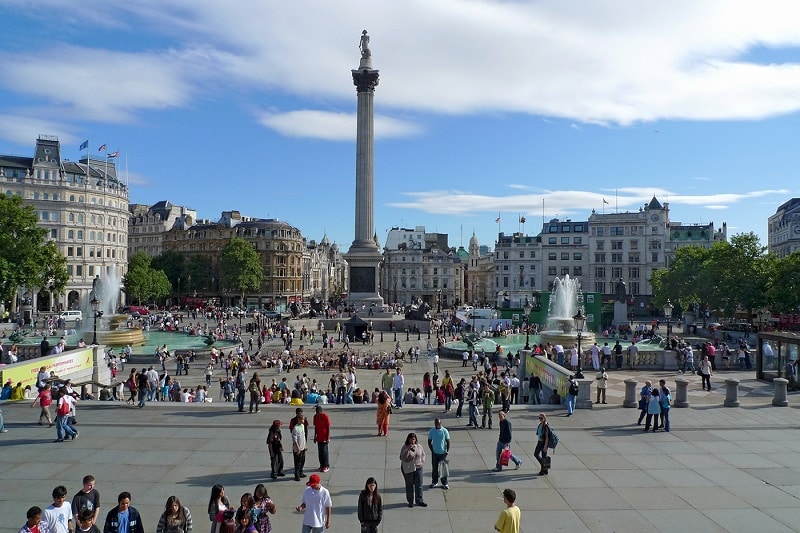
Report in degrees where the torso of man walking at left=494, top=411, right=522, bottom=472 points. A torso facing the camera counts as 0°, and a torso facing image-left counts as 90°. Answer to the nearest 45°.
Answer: approximately 90°

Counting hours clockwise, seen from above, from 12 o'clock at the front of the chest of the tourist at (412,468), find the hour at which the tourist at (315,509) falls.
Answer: the tourist at (315,509) is roughly at 1 o'clock from the tourist at (412,468).

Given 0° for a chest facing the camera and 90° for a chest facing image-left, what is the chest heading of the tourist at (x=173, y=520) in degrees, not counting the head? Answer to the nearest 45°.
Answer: approximately 0°

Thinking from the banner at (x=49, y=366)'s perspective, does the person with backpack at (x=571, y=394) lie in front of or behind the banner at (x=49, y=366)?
in front
